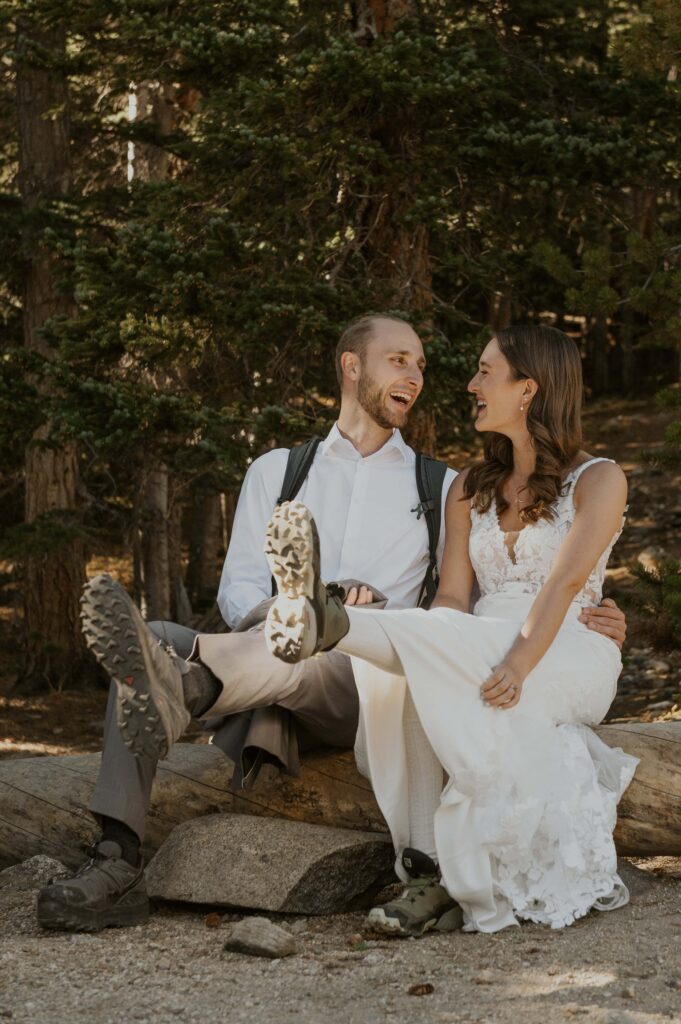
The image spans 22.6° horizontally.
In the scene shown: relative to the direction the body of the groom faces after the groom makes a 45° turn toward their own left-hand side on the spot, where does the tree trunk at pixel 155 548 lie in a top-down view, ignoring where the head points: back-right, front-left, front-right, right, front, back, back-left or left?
back-left

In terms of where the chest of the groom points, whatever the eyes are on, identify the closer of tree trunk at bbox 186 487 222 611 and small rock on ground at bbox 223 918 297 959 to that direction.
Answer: the small rock on ground

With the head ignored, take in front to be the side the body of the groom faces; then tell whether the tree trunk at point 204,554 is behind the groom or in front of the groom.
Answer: behind

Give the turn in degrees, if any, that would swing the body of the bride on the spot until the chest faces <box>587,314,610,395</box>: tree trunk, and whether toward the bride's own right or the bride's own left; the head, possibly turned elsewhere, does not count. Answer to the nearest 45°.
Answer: approximately 135° to the bride's own right

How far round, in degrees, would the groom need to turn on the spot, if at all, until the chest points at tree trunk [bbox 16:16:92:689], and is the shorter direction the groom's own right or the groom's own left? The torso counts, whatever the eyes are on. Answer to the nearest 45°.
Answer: approximately 180°

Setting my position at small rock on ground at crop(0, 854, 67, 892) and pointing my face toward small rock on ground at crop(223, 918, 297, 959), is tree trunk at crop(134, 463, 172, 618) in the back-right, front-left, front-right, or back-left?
back-left

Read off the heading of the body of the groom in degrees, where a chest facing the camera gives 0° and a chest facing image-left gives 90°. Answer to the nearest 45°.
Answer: approximately 0°

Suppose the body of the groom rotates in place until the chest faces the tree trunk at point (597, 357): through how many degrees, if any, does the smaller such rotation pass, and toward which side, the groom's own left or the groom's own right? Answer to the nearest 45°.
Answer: approximately 180°

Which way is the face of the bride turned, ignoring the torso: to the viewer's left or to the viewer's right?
to the viewer's left

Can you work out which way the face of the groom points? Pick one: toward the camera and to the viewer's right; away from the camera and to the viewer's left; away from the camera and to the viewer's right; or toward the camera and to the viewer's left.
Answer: toward the camera and to the viewer's right

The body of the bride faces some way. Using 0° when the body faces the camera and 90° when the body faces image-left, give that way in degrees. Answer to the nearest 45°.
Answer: approximately 45°

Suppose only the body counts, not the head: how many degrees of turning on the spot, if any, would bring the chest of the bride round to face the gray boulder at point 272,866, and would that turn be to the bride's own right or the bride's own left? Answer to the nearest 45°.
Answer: approximately 45° to the bride's own right

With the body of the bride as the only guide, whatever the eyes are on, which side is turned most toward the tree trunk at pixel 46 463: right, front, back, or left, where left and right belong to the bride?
right
